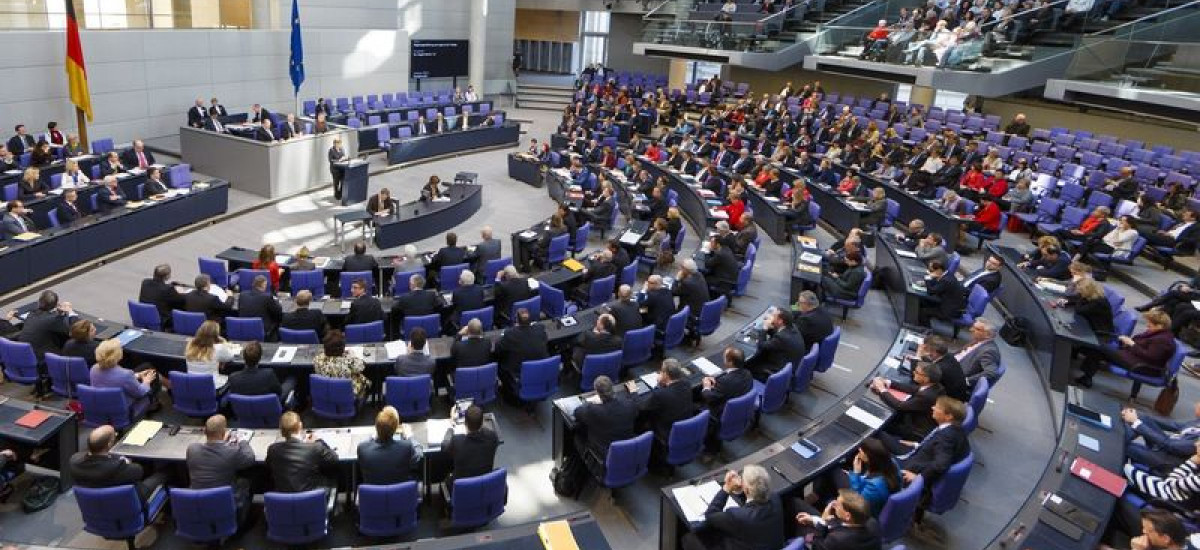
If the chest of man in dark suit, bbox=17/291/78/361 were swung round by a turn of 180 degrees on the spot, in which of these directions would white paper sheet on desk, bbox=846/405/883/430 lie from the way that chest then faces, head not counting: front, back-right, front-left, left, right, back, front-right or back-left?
left

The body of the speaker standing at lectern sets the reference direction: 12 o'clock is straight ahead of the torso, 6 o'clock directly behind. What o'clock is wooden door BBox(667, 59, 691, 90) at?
The wooden door is roughly at 9 o'clock from the speaker standing at lectern.

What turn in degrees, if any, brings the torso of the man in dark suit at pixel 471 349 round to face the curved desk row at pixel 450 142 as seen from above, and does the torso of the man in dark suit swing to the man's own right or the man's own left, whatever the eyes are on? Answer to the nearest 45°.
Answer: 0° — they already face it

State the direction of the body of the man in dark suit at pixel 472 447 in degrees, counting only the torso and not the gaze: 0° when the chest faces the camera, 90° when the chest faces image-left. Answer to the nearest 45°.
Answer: approximately 180°

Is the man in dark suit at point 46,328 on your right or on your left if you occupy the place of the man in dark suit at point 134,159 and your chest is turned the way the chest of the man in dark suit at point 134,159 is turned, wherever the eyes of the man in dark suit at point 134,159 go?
on your right

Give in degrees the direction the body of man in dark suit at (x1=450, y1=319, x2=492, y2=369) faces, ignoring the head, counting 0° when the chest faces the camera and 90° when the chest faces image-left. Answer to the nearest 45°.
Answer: approximately 180°

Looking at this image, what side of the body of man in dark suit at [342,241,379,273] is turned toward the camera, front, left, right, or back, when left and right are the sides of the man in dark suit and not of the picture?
back

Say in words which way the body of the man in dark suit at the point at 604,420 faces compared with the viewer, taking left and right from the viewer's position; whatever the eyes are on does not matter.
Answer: facing away from the viewer and to the left of the viewer

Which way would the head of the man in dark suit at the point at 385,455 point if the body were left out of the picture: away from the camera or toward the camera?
away from the camera

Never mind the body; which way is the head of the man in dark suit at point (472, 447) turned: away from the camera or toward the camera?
away from the camera

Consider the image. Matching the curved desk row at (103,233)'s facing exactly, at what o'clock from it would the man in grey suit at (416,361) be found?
The man in grey suit is roughly at 1 o'clock from the curved desk row.
